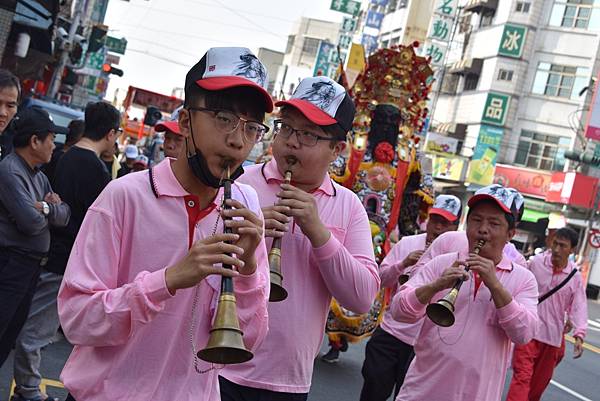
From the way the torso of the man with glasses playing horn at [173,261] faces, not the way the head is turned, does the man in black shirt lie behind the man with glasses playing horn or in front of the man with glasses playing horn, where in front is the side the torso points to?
behind

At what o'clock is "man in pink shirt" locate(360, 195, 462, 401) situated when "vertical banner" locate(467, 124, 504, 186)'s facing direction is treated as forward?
The man in pink shirt is roughly at 12 o'clock from the vertical banner.

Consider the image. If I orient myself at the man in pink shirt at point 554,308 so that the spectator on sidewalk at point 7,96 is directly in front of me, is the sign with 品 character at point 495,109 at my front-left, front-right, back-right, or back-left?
back-right

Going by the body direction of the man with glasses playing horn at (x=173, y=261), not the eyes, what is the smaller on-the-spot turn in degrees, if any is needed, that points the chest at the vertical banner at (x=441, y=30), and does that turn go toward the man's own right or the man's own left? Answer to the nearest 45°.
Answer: approximately 135° to the man's own left

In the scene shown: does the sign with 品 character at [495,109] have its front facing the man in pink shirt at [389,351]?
yes

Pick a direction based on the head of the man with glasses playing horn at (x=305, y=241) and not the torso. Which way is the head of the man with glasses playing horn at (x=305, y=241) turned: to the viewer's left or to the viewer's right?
to the viewer's left

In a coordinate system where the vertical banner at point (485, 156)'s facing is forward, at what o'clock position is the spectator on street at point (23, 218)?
The spectator on street is roughly at 12 o'clock from the vertical banner.

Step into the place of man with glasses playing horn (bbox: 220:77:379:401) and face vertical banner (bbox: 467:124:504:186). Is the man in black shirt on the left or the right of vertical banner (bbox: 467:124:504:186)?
left

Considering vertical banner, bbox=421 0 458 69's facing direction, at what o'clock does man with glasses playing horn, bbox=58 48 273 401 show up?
The man with glasses playing horn is roughly at 12 o'clock from the vertical banner.
